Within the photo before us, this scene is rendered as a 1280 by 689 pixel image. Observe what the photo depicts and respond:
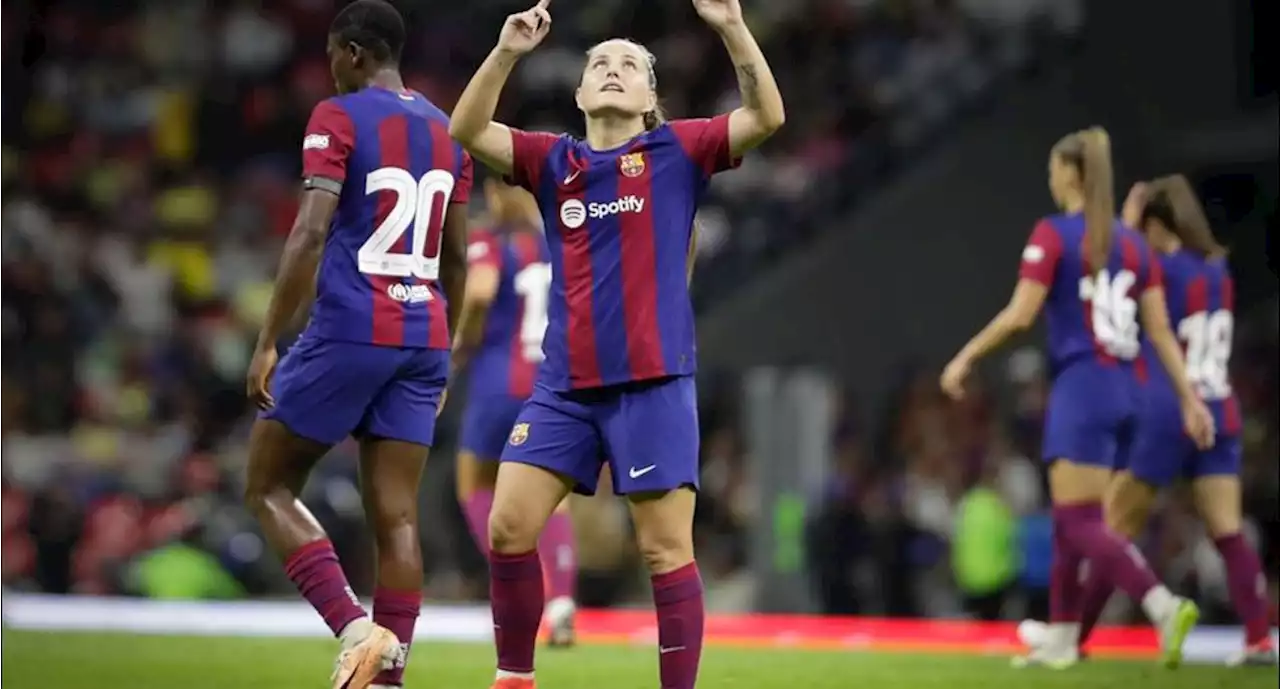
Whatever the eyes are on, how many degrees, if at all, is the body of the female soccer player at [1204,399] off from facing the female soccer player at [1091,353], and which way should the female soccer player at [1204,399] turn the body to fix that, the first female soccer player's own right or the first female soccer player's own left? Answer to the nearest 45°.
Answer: approximately 90° to the first female soccer player's own left

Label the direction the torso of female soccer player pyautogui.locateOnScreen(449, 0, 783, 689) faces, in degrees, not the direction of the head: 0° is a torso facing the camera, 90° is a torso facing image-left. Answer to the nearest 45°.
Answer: approximately 0°

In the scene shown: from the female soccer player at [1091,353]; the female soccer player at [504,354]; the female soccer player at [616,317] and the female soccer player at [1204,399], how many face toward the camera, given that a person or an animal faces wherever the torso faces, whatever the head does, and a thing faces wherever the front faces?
1

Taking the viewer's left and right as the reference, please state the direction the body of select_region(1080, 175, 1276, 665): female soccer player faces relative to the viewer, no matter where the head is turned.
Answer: facing away from the viewer and to the left of the viewer

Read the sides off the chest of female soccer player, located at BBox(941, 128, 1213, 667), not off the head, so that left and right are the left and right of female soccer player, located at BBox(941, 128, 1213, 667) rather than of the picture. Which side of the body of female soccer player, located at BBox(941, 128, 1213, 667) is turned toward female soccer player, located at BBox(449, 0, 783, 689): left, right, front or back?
left

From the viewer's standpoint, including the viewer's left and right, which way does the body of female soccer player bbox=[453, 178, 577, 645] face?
facing away from the viewer and to the left of the viewer

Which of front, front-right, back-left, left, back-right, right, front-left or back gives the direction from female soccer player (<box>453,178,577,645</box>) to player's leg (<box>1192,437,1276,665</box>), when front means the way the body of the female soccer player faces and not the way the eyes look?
back-right

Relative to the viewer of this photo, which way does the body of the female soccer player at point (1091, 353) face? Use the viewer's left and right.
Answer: facing away from the viewer and to the left of the viewer

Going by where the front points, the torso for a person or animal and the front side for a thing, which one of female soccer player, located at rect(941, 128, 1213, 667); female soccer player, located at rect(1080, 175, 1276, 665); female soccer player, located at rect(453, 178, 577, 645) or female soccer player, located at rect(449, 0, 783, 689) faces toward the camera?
female soccer player, located at rect(449, 0, 783, 689)

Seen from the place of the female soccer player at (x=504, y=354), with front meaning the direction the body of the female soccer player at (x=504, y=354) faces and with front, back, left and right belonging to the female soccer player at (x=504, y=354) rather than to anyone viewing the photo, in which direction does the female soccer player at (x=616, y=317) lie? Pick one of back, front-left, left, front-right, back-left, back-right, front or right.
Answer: back-left

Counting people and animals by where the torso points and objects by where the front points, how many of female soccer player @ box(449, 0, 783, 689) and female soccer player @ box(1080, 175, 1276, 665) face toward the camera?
1
